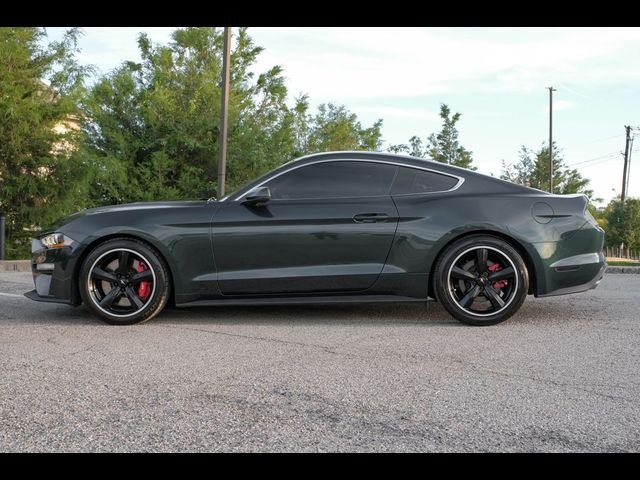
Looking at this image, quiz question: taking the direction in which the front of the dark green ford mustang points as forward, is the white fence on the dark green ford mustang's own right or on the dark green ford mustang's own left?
on the dark green ford mustang's own right

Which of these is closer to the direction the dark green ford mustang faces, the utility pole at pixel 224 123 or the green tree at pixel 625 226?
the utility pole

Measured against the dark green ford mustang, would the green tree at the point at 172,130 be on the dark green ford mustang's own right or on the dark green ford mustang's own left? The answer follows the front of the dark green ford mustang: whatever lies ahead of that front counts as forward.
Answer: on the dark green ford mustang's own right

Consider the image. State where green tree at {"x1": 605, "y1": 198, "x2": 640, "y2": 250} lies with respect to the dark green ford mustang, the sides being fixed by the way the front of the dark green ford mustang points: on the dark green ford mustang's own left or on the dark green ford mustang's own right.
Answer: on the dark green ford mustang's own right

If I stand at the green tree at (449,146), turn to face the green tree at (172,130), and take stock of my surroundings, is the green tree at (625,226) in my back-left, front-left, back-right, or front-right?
back-left

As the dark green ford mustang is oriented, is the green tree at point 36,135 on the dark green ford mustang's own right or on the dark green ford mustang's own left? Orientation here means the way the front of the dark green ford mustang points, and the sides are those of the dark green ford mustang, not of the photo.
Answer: on the dark green ford mustang's own right

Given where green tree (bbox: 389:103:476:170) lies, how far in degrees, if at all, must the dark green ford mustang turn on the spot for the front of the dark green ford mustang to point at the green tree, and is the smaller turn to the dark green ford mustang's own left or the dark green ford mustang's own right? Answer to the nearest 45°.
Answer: approximately 90° to the dark green ford mustang's own right

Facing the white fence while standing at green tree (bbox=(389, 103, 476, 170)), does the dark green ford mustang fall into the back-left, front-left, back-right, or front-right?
back-right

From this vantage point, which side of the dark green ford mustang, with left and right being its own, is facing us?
left

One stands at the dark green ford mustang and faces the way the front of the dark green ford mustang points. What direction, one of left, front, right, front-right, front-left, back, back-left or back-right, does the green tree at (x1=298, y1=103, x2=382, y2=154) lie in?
right
